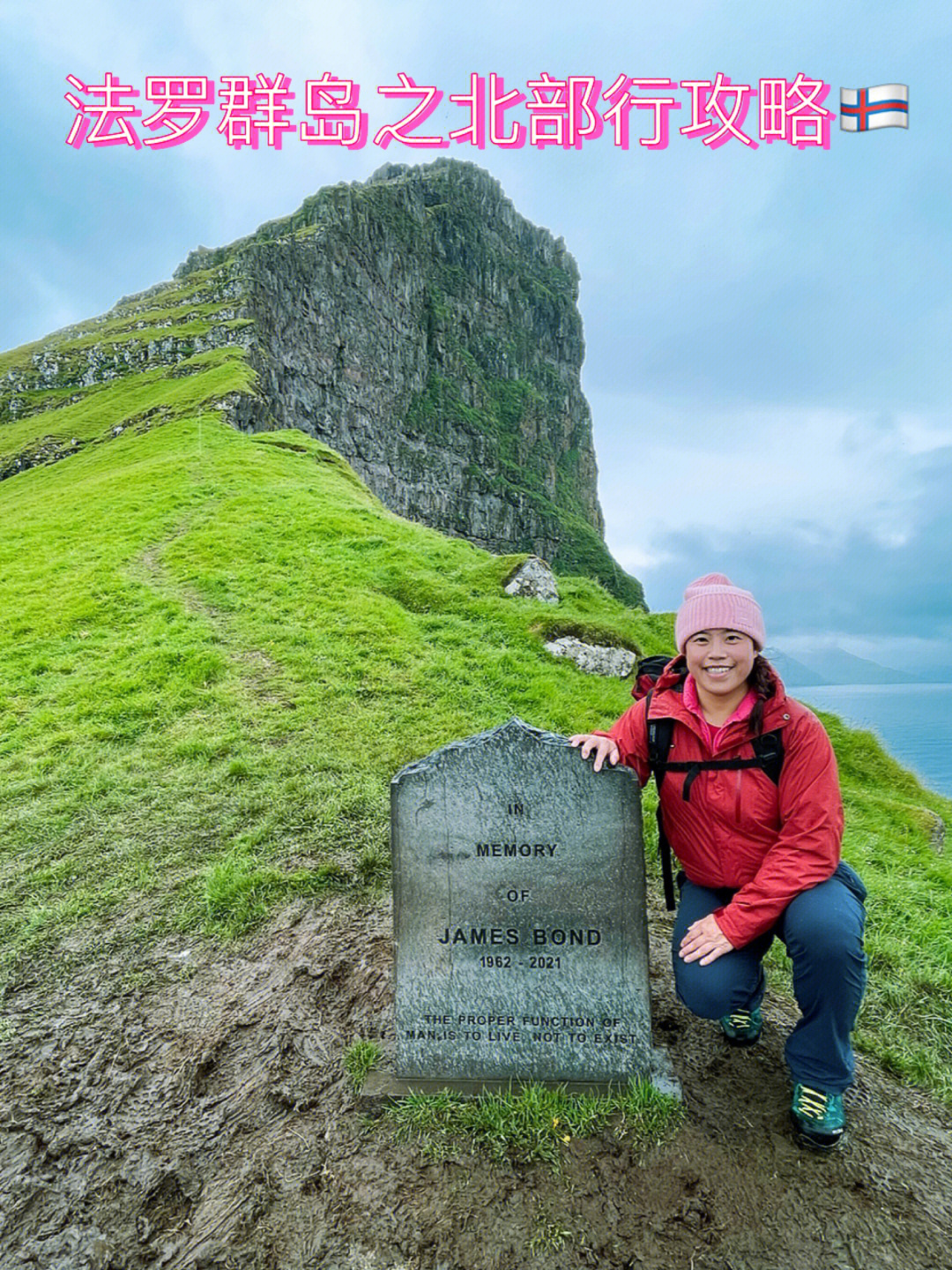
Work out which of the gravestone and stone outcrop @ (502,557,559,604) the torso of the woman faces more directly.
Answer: the gravestone

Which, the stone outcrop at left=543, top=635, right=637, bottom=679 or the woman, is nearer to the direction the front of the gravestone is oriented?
the woman

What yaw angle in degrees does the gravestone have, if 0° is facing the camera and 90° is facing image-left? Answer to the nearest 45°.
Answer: approximately 0°

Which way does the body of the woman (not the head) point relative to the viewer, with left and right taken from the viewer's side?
facing the viewer

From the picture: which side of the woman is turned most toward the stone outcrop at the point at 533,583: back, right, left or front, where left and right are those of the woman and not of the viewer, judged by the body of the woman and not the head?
back

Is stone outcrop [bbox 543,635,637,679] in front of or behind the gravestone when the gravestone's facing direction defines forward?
behind

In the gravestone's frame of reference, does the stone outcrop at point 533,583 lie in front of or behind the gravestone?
behind

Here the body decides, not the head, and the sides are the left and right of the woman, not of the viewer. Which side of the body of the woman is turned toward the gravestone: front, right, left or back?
right

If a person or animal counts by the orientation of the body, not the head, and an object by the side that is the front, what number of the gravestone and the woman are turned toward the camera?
2

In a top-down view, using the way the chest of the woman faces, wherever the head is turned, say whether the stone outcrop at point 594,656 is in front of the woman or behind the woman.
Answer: behind

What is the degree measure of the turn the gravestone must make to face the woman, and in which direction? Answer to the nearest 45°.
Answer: approximately 90° to its left

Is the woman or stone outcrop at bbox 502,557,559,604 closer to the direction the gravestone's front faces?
the woman
